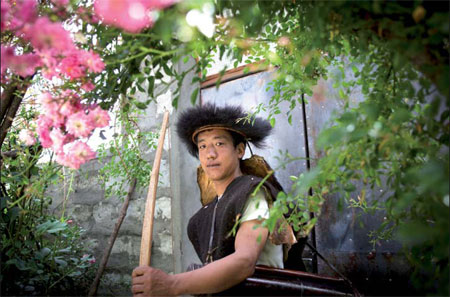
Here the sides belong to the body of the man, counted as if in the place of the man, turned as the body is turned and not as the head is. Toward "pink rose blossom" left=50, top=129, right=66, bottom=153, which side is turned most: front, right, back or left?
front

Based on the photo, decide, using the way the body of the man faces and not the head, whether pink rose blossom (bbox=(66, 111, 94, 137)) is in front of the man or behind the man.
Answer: in front

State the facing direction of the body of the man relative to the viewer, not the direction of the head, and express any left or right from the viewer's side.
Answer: facing the viewer and to the left of the viewer

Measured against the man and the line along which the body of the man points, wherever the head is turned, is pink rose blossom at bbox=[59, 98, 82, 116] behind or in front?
in front
